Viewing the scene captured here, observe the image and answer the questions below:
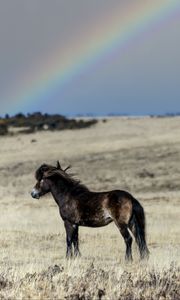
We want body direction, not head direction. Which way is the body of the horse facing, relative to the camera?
to the viewer's left

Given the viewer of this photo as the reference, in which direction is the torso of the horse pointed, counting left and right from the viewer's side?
facing to the left of the viewer
